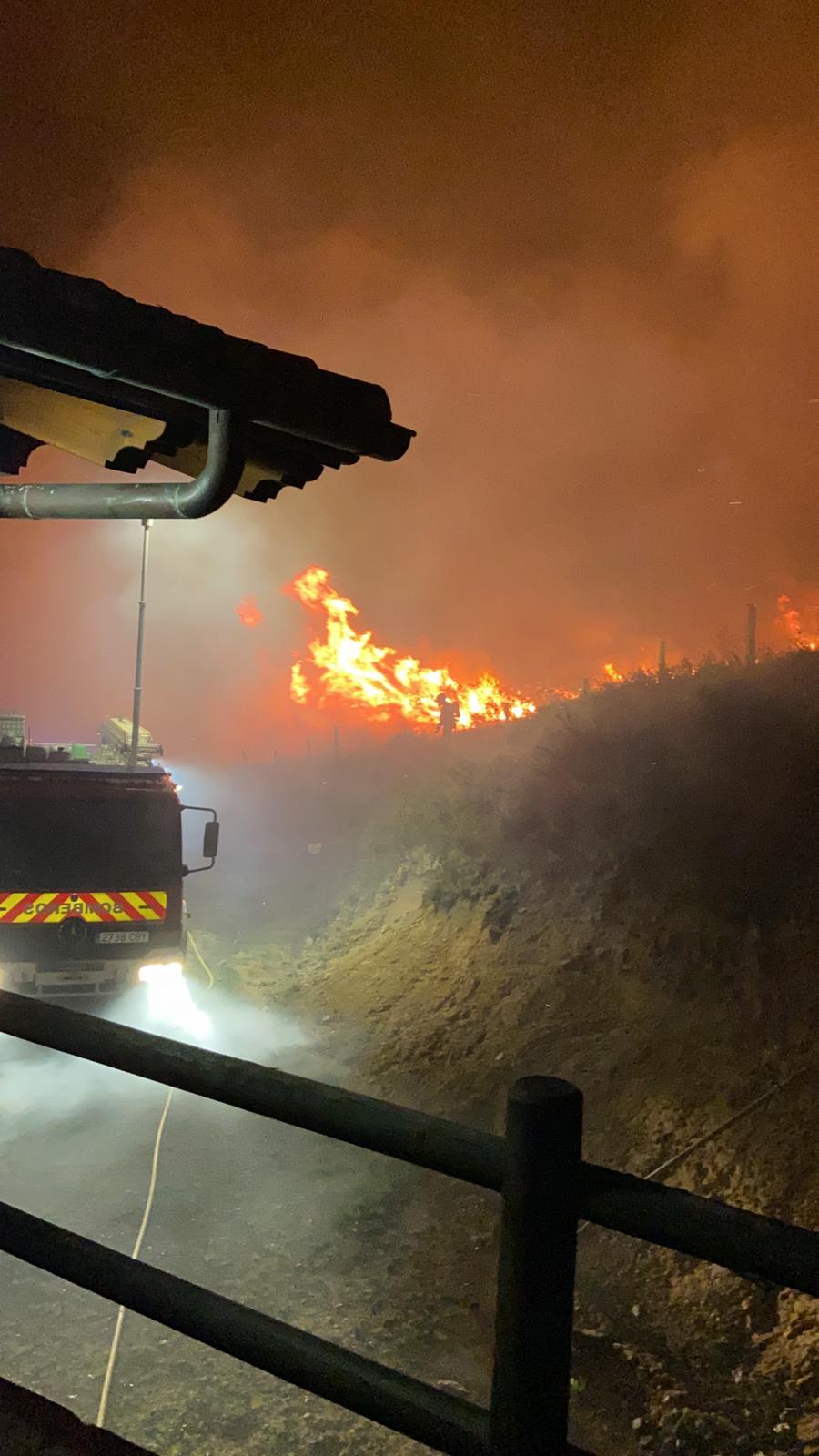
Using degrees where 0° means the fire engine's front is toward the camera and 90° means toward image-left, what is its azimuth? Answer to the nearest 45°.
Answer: approximately 0°

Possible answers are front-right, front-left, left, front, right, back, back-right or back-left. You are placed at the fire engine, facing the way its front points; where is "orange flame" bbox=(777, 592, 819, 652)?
back-left

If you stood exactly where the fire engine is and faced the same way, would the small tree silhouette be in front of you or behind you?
behind

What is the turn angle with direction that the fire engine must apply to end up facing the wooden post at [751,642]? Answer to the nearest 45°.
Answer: approximately 135° to its left

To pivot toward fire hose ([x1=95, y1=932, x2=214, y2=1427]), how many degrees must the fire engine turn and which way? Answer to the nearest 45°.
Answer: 0° — it already faces it

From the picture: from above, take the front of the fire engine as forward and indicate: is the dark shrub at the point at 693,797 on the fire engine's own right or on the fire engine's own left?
on the fire engine's own left

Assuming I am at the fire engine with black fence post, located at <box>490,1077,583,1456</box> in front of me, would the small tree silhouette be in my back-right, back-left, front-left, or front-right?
back-left
